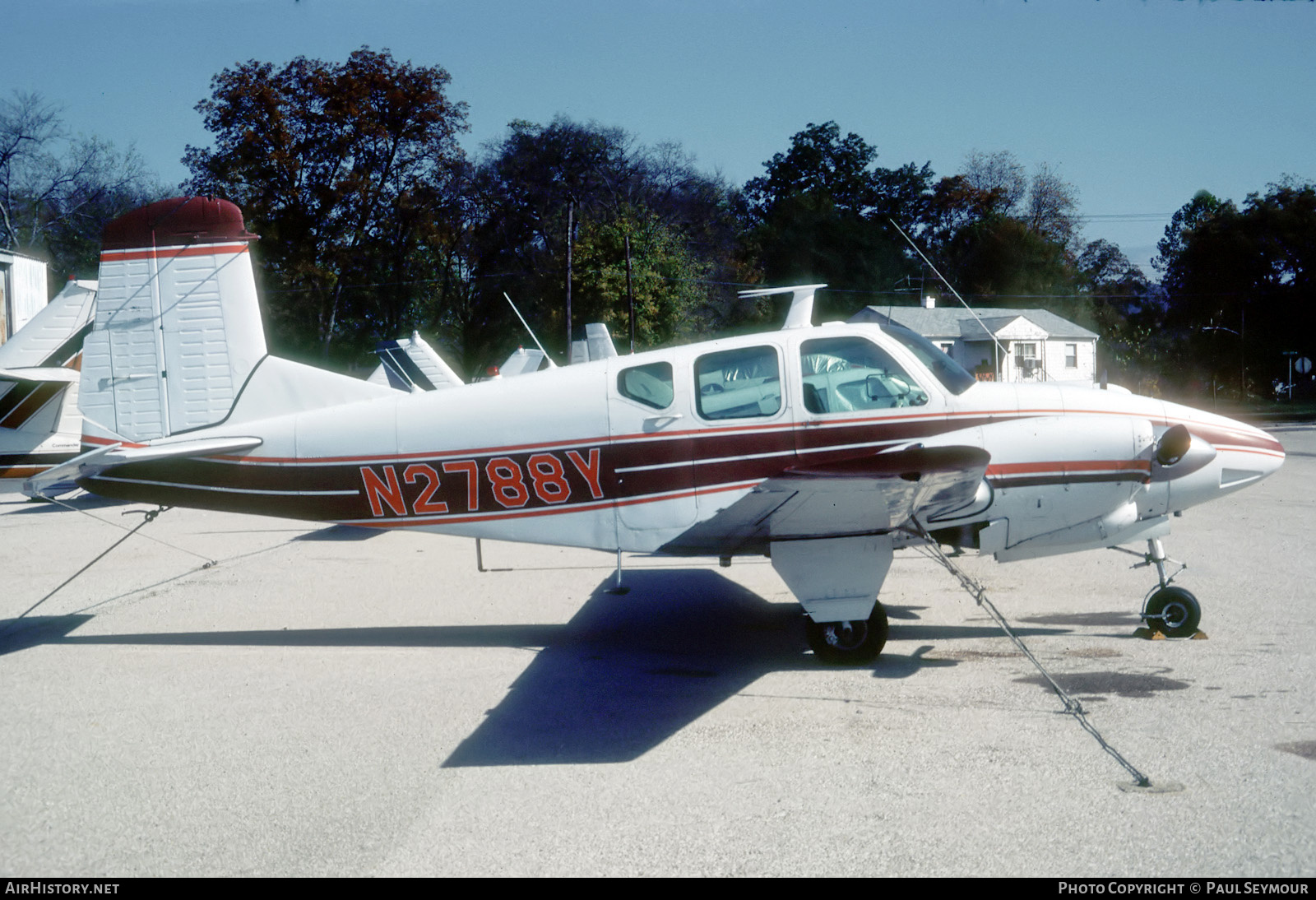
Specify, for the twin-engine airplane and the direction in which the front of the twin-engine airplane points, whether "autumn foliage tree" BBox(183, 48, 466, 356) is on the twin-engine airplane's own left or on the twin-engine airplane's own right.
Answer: on the twin-engine airplane's own left

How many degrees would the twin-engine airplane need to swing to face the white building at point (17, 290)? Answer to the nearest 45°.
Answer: approximately 135° to its left

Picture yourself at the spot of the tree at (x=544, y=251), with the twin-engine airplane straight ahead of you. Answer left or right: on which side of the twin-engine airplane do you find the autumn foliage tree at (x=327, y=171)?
right

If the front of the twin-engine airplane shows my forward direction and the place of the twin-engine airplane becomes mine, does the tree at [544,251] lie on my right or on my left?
on my left

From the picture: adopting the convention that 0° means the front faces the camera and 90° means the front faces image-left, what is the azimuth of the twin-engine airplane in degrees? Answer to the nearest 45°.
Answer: approximately 270°
